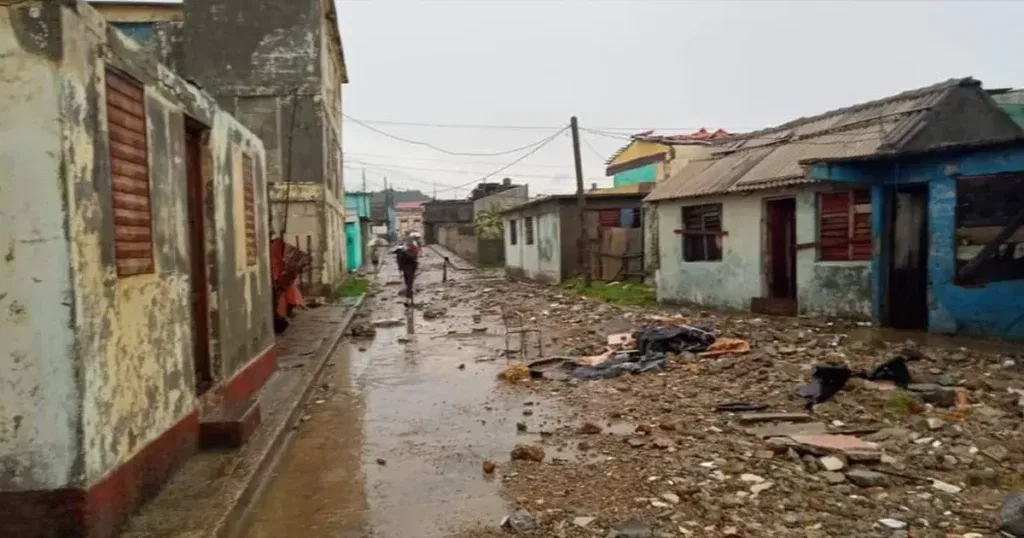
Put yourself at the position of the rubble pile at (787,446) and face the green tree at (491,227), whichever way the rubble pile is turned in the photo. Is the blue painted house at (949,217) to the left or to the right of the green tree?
right

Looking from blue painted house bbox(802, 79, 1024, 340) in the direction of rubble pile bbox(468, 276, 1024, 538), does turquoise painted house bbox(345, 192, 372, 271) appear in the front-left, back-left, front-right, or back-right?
back-right

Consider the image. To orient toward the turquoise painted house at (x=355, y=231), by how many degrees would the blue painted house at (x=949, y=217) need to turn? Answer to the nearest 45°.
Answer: approximately 90° to its right

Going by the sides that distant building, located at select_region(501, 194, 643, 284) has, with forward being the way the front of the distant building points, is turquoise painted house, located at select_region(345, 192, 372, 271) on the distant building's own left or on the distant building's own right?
on the distant building's own right

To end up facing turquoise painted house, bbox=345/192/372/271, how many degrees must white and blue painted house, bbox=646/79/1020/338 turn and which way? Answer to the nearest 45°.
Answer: approximately 90° to its right

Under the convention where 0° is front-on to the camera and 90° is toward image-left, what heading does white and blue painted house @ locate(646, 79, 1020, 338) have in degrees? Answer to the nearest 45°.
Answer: approximately 45°

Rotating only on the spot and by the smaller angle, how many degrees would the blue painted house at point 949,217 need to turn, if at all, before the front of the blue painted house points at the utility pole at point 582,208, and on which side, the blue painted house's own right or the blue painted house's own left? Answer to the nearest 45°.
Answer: approximately 90° to the blue painted house's own right

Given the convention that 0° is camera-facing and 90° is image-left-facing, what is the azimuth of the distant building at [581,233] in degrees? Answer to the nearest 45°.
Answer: approximately 45°

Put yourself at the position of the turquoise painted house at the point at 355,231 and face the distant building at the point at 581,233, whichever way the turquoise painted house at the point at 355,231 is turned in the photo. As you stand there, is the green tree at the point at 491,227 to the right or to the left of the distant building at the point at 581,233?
left

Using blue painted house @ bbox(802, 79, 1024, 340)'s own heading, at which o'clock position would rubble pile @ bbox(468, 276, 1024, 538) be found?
The rubble pile is roughly at 11 o'clock from the blue painted house.

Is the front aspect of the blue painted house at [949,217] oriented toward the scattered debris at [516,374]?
yes

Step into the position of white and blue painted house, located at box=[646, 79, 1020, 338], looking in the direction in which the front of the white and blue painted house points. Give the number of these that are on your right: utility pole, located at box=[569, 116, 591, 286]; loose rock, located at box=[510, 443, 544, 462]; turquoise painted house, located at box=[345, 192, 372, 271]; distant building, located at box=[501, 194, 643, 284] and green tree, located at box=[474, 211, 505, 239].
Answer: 4
